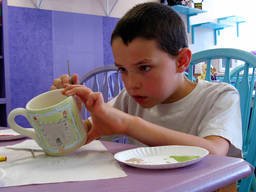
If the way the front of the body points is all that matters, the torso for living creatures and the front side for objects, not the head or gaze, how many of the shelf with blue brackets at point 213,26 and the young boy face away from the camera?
0

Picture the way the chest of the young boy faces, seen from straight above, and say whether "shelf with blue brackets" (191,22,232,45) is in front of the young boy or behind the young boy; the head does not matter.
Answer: behind

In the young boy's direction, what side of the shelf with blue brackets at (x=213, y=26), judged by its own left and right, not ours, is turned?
front

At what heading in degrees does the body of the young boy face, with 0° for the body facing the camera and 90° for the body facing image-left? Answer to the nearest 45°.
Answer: approximately 45°

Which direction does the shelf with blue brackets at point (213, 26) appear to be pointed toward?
toward the camera

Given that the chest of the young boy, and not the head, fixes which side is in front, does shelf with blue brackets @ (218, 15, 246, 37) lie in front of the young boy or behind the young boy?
behind

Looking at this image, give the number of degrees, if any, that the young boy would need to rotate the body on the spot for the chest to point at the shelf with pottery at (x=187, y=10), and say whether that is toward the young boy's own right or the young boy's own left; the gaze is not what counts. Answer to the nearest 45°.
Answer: approximately 135° to the young boy's own right
